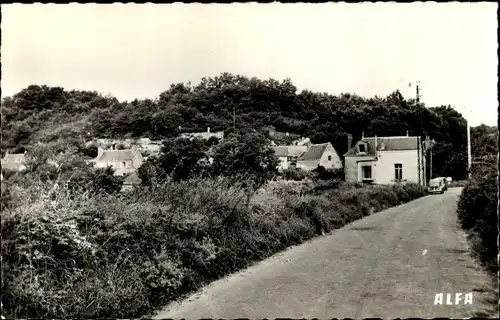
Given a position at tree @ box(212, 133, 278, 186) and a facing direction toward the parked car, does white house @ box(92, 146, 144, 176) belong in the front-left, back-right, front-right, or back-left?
back-left

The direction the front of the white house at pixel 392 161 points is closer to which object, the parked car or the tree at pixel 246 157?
the tree

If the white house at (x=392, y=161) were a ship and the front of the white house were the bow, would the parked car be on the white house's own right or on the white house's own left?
on the white house's own left

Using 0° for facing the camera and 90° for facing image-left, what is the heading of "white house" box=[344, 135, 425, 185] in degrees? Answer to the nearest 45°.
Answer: approximately 0°
